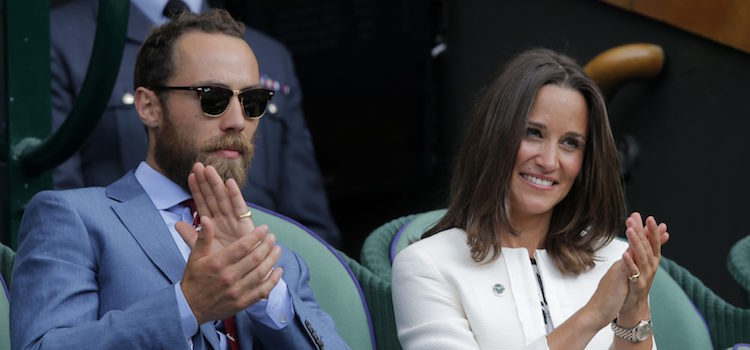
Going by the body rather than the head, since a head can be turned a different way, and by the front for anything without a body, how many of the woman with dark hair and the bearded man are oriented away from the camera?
0

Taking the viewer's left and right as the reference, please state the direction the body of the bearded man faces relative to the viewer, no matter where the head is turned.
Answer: facing the viewer and to the right of the viewer

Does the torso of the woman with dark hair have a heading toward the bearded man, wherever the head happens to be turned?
no

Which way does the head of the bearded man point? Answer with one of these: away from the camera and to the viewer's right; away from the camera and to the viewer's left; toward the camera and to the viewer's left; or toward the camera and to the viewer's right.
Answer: toward the camera and to the viewer's right
